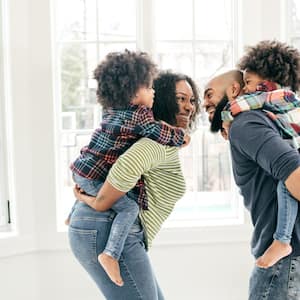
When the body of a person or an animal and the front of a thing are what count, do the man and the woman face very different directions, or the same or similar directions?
very different directions

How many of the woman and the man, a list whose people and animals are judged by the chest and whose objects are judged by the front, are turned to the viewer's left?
1

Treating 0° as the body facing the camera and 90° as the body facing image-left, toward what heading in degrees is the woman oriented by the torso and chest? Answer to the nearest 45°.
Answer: approximately 270°

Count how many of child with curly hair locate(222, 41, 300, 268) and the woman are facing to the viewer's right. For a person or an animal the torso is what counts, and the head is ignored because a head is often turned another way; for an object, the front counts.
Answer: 1

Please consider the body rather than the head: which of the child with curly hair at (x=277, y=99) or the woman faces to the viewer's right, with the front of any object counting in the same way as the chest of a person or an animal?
the woman

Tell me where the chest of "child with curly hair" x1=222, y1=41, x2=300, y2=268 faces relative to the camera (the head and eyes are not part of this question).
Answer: to the viewer's left

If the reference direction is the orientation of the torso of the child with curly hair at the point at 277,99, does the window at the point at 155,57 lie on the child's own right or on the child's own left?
on the child's own right

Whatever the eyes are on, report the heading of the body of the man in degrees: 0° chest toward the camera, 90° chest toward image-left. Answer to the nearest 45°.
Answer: approximately 90°
